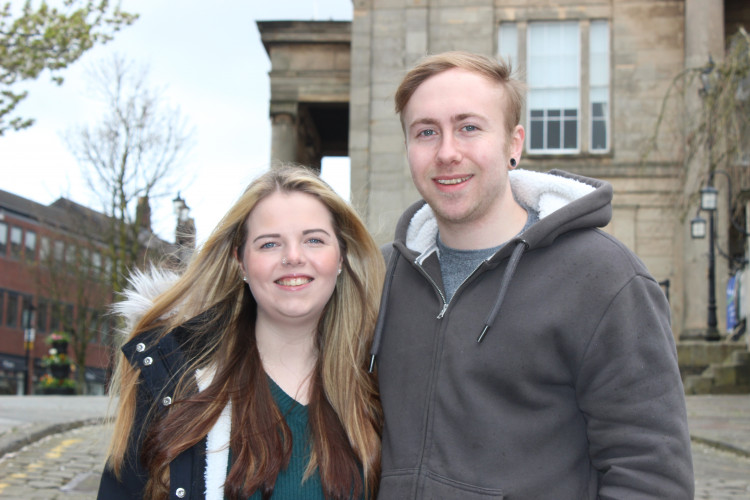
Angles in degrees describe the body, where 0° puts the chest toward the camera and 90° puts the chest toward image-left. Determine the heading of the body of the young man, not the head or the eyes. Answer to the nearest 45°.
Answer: approximately 45°

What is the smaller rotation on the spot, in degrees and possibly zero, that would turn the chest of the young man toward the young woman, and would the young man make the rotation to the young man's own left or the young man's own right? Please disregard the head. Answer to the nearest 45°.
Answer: approximately 45° to the young man's own right

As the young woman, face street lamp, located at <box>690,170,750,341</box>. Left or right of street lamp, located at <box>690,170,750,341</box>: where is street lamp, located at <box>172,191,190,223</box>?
left

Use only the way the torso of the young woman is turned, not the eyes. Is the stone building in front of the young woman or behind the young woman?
behind

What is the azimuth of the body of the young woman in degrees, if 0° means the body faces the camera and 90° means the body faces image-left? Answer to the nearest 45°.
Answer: approximately 0°

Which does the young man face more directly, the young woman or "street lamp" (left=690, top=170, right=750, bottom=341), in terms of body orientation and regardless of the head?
the young woman

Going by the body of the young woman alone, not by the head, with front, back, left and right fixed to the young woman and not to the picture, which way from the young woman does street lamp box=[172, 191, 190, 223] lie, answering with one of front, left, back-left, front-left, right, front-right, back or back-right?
back
